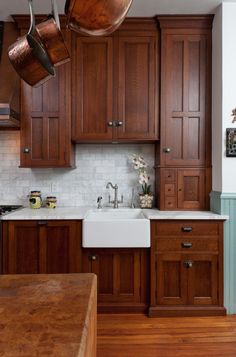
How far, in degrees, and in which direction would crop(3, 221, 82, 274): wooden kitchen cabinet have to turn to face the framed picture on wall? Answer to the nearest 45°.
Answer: approximately 90° to its left

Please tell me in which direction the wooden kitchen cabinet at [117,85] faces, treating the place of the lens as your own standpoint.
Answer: facing the viewer

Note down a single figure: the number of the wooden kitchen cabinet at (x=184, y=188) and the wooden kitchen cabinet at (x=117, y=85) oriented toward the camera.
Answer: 2

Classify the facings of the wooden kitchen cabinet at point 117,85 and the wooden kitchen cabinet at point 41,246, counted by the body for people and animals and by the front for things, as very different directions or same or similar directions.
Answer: same or similar directions

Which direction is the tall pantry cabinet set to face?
toward the camera

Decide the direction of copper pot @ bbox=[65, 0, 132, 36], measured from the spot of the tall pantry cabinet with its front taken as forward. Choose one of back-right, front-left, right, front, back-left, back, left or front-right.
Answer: front

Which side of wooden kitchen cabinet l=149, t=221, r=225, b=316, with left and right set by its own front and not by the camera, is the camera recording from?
front

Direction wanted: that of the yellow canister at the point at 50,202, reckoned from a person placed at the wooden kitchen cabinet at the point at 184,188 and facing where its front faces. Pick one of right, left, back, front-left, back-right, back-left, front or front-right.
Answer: right

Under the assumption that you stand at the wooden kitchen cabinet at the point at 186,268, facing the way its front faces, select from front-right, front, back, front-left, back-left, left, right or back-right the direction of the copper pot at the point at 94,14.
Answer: front

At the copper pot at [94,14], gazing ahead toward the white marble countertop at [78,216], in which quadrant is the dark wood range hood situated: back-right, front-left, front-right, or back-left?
front-left

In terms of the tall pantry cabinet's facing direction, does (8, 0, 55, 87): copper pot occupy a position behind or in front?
in front

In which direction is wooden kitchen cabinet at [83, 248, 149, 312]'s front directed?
toward the camera
